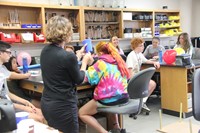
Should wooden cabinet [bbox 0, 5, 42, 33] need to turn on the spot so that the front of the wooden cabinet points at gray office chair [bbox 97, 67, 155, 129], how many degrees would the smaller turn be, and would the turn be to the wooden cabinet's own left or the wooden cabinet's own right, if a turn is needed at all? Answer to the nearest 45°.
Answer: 0° — it already faces it

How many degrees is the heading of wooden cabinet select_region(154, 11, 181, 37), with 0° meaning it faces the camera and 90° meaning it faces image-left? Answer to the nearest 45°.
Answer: approximately 0°

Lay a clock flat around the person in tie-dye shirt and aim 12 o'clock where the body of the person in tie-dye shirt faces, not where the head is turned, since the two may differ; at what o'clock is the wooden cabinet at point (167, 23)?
The wooden cabinet is roughly at 2 o'clock from the person in tie-dye shirt.

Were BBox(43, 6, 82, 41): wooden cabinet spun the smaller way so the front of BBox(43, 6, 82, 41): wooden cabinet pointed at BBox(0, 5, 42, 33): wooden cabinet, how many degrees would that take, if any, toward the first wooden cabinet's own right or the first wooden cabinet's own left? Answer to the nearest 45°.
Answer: approximately 45° to the first wooden cabinet's own right

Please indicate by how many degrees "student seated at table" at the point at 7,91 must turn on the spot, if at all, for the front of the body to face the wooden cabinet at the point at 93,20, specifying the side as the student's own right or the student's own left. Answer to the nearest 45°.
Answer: approximately 45° to the student's own left

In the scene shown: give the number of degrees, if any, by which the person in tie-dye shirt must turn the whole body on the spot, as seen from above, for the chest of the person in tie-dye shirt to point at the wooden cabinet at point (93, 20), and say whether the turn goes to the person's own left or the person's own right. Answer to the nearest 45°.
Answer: approximately 45° to the person's own right

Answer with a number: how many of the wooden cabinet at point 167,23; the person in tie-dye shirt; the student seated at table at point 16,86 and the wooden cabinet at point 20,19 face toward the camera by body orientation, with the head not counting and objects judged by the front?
2

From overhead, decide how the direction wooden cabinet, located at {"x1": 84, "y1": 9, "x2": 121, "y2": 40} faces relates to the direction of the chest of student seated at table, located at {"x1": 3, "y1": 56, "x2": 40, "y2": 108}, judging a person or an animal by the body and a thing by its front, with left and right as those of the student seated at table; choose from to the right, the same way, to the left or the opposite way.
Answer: to the right

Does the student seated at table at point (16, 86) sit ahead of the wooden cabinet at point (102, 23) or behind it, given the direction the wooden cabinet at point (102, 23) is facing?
ahead

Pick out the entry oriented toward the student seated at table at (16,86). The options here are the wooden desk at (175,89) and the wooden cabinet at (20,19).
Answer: the wooden cabinet at (20,19)

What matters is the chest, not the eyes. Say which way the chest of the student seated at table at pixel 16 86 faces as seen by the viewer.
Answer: to the viewer's right

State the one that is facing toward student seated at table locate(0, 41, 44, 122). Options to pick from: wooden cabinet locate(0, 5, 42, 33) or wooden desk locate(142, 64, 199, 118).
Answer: wooden cabinet locate(0, 5, 42, 33)

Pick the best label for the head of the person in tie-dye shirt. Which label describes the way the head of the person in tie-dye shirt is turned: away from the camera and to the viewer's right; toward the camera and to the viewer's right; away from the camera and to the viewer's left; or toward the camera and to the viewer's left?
away from the camera and to the viewer's left

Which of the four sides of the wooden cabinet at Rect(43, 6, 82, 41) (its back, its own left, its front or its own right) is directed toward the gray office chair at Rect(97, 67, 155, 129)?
front
